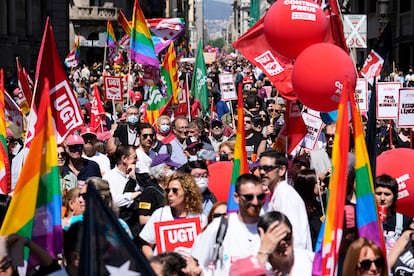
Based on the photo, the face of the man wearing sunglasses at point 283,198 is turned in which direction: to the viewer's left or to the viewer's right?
to the viewer's left

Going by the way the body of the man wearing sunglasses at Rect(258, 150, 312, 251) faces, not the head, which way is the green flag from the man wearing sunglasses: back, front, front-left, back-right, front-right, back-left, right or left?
back-right

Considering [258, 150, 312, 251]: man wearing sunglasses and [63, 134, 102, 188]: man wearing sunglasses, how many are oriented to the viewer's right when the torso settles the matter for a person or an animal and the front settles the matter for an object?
0

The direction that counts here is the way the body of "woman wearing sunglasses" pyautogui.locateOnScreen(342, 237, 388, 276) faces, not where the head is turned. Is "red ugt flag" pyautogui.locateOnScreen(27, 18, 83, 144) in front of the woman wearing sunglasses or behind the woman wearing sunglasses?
behind

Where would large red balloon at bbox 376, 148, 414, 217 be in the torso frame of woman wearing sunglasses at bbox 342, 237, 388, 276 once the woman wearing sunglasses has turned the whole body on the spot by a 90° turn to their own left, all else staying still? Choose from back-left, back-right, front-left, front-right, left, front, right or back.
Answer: front-left

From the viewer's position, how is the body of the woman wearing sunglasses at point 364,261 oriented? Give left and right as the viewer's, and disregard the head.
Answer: facing the viewer and to the right of the viewer

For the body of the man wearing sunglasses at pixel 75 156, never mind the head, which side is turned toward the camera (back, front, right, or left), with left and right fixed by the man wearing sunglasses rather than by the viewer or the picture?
front

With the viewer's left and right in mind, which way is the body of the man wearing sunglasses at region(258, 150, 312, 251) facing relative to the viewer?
facing the viewer and to the left of the viewer
